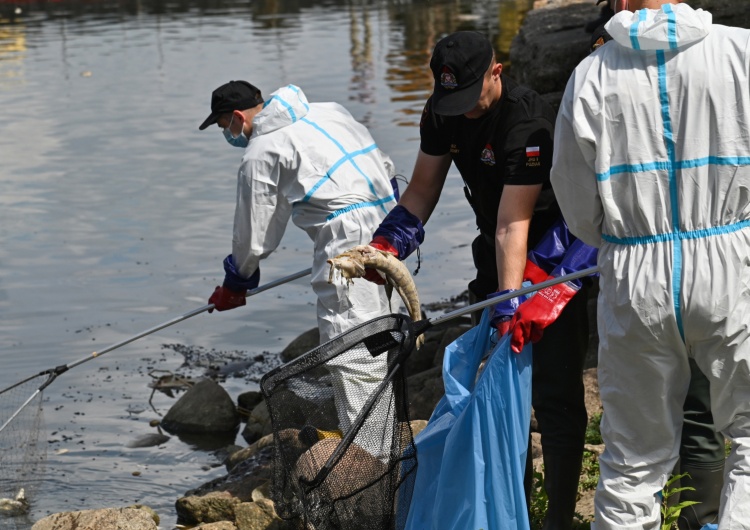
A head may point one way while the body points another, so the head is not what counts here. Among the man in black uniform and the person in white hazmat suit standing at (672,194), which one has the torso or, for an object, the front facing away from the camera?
the person in white hazmat suit standing

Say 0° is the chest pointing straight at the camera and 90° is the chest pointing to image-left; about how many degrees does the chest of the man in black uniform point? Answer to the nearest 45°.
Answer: approximately 45°

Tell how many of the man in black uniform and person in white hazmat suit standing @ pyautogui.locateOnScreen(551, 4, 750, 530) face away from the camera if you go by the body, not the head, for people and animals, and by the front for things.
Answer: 1

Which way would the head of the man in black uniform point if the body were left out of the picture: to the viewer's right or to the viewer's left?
to the viewer's left

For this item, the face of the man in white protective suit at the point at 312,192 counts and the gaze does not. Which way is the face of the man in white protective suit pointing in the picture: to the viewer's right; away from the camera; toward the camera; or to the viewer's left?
to the viewer's left

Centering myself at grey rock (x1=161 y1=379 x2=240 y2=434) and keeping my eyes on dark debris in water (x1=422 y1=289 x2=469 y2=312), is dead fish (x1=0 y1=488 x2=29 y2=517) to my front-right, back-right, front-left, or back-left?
back-right

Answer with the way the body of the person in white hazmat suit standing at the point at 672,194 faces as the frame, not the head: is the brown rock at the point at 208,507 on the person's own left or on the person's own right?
on the person's own left

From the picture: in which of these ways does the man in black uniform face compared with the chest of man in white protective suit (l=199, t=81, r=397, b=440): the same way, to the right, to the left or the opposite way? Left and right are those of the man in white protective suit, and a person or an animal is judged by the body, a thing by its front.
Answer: to the left

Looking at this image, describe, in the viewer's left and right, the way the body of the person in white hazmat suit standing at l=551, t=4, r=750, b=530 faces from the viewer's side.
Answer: facing away from the viewer

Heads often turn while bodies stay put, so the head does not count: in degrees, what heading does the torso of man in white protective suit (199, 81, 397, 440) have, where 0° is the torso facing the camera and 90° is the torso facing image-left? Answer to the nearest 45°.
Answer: approximately 135°
